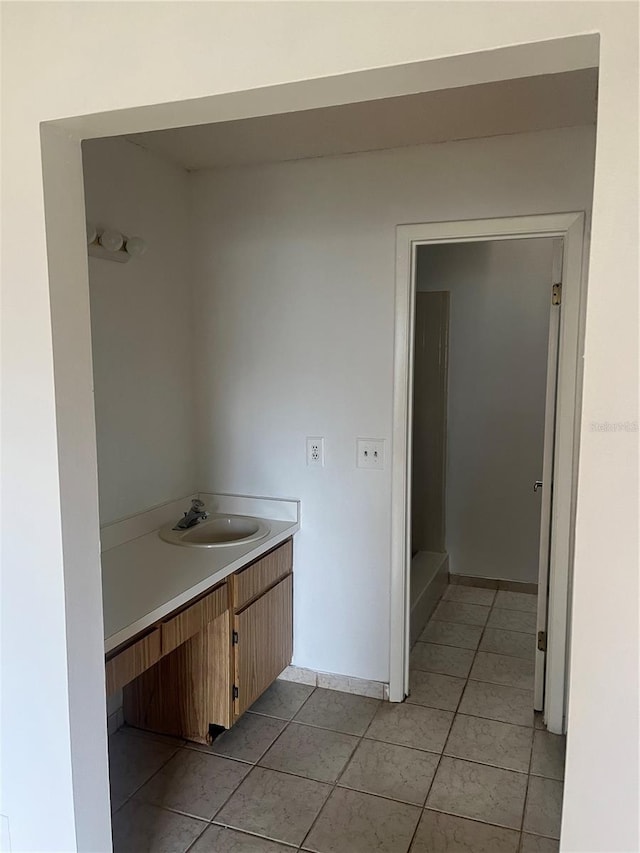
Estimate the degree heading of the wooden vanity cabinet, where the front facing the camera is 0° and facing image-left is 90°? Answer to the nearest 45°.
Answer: approximately 315°

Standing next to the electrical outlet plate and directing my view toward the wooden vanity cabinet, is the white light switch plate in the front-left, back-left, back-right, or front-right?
back-left

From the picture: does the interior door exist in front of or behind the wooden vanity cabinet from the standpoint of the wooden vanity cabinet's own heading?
in front

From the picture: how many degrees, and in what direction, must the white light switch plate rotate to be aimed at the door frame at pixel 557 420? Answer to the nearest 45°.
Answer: approximately 90° to its left

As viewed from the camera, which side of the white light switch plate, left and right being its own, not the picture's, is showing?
front

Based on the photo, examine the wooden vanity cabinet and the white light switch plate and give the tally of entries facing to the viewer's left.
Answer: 0

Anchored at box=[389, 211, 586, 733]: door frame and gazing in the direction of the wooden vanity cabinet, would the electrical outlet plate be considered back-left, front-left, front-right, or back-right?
front-right
